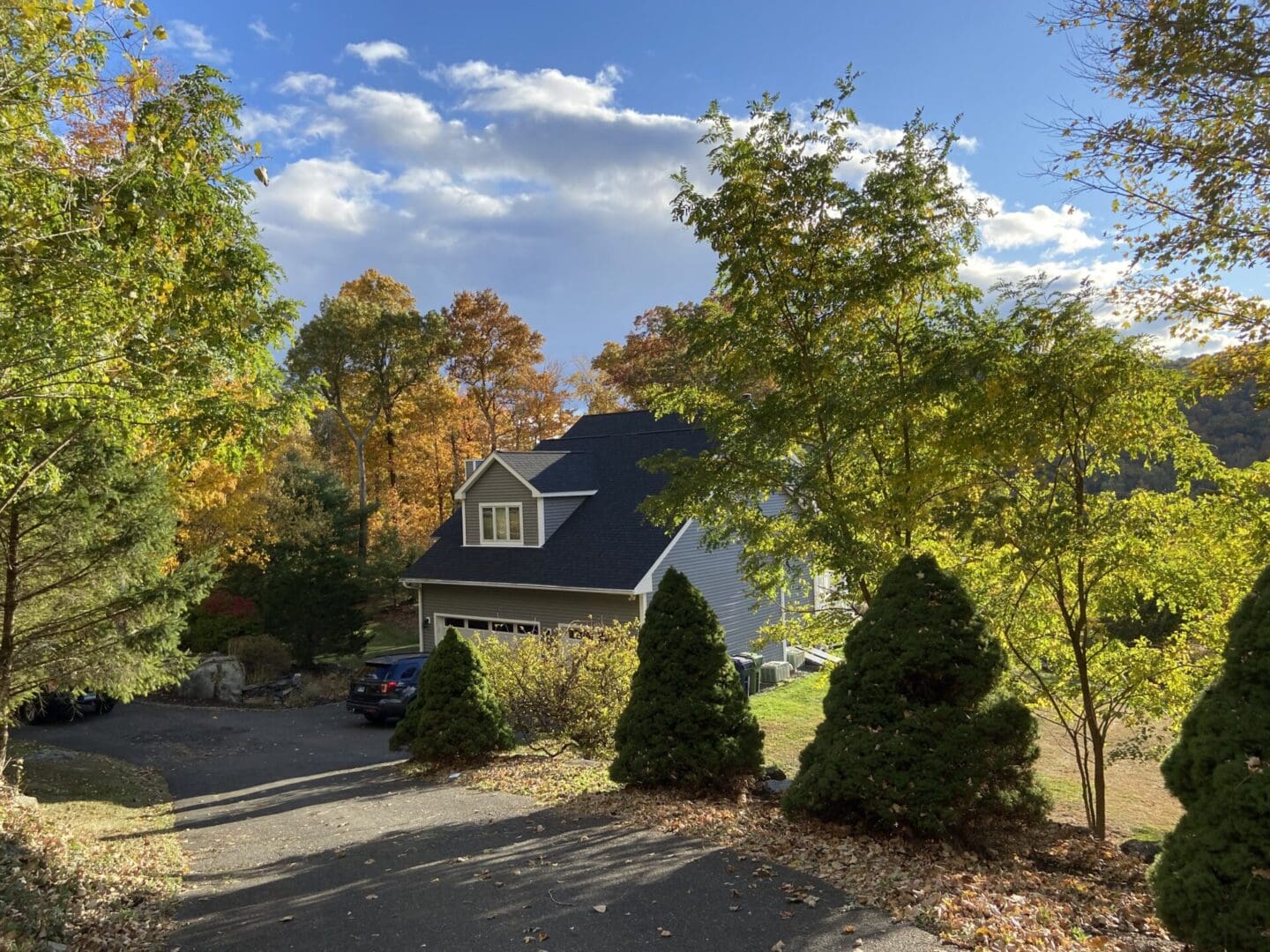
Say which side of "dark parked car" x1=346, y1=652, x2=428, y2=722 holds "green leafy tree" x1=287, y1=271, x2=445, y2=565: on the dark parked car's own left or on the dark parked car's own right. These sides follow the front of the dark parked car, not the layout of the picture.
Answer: on the dark parked car's own left

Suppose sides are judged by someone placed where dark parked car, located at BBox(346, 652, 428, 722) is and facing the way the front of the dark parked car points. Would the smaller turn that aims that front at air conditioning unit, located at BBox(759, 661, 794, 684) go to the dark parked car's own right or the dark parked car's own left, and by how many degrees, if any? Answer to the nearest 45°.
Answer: approximately 45° to the dark parked car's own right

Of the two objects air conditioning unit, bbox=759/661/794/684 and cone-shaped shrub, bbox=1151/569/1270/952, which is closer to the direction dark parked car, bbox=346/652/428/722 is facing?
the air conditioning unit

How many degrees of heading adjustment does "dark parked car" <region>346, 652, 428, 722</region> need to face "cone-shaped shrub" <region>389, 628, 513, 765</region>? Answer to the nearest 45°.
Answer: approximately 135° to its right

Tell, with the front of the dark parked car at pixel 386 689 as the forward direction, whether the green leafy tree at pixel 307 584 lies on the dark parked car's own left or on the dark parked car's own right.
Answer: on the dark parked car's own left

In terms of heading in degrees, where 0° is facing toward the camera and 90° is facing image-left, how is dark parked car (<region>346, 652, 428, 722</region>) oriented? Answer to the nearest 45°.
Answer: approximately 225°

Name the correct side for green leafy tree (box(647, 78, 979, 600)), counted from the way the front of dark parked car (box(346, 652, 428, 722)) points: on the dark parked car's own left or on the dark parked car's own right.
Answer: on the dark parked car's own right

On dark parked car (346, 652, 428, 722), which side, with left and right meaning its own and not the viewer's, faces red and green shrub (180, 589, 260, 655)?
left

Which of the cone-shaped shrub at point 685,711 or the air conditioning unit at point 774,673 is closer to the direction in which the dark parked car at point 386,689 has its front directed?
the air conditioning unit

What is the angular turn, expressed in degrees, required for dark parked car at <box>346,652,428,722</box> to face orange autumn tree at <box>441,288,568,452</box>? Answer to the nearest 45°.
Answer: approximately 45° to its left

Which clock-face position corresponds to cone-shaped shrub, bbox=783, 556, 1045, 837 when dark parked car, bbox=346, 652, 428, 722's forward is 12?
The cone-shaped shrub is roughly at 4 o'clock from the dark parked car.

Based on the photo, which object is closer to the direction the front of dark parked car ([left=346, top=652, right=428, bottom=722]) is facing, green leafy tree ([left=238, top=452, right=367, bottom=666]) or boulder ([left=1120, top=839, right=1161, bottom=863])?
the green leafy tree
